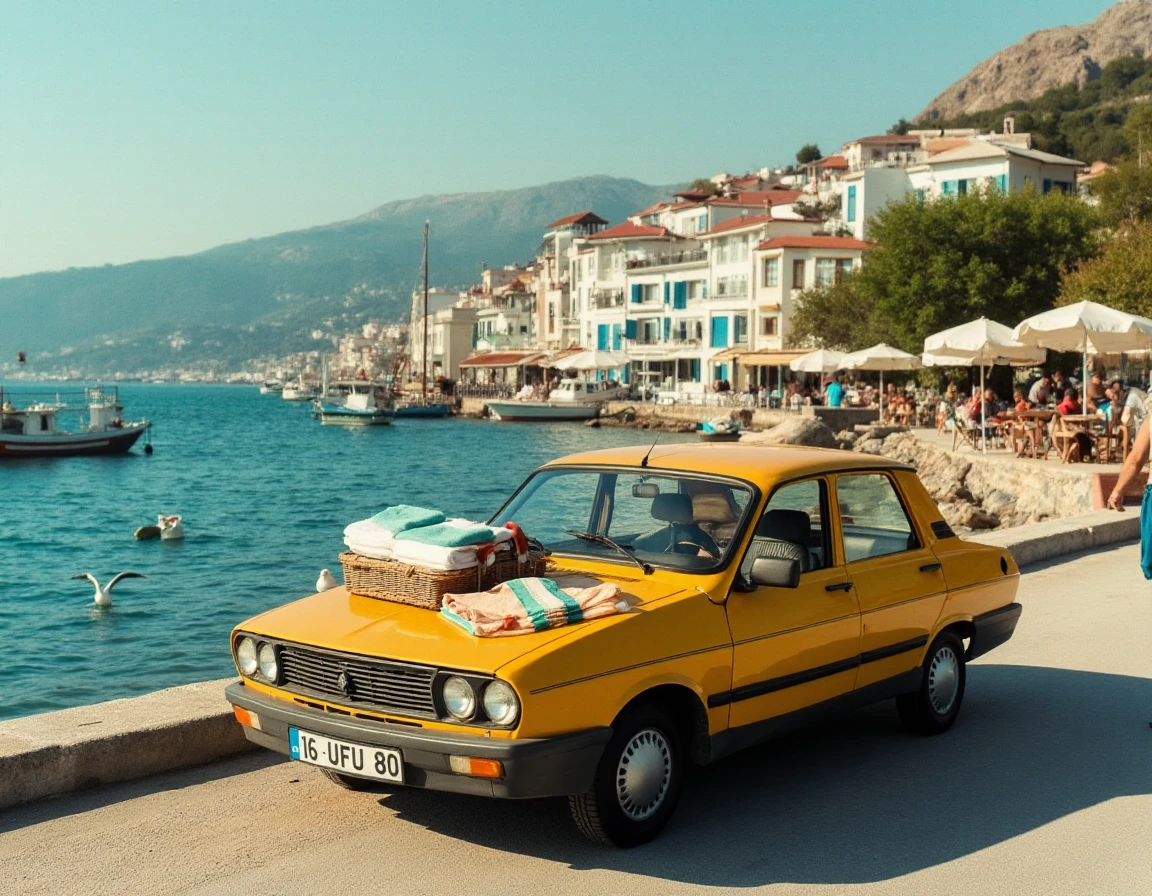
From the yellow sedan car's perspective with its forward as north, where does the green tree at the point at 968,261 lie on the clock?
The green tree is roughly at 5 o'clock from the yellow sedan car.

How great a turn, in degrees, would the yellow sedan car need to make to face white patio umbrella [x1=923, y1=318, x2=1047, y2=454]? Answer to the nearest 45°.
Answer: approximately 135° to its right

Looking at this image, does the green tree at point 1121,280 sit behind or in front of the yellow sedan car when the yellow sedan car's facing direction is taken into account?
behind

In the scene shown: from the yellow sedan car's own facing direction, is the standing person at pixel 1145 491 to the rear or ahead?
to the rear

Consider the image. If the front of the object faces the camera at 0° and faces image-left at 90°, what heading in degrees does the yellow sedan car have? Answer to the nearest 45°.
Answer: approximately 45°

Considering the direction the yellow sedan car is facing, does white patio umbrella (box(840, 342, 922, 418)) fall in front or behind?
behind

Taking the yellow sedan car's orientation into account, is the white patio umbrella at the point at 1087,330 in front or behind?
behind
